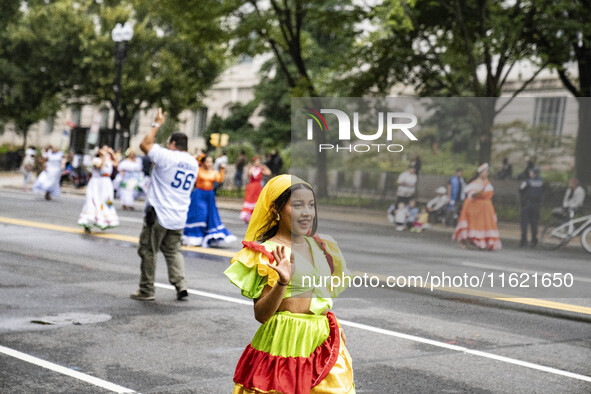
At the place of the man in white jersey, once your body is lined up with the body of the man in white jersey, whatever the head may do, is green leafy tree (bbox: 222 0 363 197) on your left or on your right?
on your right

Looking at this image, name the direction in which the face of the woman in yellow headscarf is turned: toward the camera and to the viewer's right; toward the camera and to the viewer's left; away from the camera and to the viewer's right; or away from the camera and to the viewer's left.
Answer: toward the camera and to the viewer's right

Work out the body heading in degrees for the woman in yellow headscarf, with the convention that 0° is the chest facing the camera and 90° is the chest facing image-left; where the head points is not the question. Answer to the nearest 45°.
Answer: approximately 315°

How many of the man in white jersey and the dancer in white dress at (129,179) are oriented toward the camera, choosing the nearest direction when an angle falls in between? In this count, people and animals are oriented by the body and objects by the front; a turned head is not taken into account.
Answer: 1

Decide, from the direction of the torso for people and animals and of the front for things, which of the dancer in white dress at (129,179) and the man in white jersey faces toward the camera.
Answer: the dancer in white dress

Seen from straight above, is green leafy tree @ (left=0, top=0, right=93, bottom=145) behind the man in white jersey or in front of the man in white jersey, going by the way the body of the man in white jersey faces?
in front

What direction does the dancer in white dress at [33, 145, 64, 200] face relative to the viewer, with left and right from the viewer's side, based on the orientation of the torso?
facing the viewer and to the right of the viewer

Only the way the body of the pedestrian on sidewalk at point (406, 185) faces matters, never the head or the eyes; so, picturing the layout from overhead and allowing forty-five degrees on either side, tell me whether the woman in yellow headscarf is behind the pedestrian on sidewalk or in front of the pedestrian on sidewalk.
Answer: in front

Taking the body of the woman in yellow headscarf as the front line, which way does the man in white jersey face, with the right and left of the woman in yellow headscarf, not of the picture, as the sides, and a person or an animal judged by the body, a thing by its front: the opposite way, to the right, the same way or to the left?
the opposite way

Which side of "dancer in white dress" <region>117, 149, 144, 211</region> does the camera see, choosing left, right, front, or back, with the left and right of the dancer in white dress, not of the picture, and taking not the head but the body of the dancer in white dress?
front

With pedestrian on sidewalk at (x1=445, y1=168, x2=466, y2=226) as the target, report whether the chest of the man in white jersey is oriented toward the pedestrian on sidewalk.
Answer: no

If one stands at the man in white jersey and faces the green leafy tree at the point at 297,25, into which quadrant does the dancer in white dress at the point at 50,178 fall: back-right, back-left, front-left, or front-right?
front-left

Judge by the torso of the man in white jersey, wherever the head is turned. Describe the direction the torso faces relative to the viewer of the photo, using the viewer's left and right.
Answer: facing away from the viewer and to the left of the viewer

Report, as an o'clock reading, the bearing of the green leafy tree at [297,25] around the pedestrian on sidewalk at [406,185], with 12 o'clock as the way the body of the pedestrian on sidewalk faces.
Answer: The green leafy tree is roughly at 4 o'clock from the pedestrian on sidewalk.

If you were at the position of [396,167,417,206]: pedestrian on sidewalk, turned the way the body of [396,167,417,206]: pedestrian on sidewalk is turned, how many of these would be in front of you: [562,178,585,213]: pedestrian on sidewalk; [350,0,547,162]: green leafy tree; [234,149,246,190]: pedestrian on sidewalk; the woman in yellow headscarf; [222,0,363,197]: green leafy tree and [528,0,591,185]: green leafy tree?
1

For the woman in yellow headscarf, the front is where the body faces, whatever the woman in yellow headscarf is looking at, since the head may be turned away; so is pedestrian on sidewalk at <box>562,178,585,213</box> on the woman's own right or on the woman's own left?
on the woman's own left

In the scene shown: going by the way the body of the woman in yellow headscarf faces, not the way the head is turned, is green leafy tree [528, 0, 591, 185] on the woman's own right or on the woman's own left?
on the woman's own left
